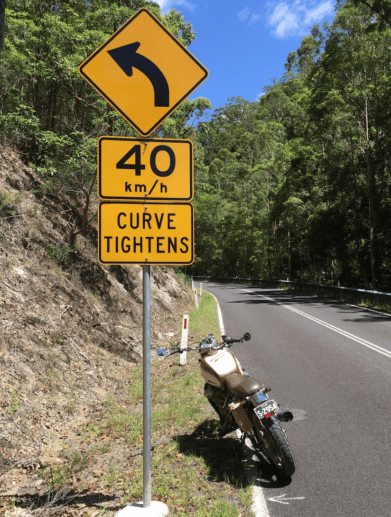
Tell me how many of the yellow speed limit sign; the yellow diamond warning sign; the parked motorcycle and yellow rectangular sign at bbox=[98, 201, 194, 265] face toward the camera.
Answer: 3

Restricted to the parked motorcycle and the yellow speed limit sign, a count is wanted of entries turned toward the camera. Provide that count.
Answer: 1

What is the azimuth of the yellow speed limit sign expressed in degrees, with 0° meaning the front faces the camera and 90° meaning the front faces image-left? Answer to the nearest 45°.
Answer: approximately 0°

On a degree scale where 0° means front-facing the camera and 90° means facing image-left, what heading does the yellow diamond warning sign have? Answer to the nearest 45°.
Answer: approximately 0°
